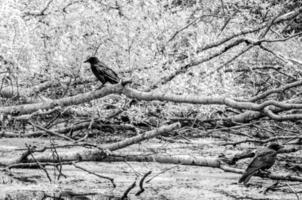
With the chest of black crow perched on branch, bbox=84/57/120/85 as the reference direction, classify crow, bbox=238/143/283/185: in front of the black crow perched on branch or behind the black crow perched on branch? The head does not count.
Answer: behind

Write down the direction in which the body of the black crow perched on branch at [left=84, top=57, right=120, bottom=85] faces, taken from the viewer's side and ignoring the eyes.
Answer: to the viewer's left

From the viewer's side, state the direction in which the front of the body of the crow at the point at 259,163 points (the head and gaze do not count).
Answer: to the viewer's right

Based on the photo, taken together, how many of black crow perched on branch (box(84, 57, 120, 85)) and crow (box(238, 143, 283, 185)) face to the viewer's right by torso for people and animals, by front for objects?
1

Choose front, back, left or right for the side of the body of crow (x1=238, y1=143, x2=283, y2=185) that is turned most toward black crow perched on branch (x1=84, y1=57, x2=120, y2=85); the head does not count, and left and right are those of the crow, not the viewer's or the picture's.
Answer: left

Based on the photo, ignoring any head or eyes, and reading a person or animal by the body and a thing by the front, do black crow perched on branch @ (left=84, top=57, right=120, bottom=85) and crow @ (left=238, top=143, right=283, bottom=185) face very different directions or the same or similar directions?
very different directions
